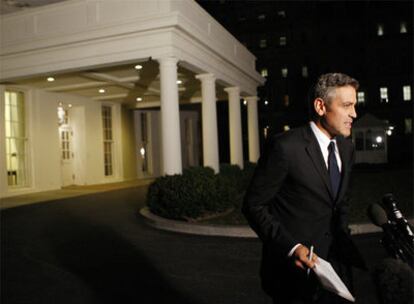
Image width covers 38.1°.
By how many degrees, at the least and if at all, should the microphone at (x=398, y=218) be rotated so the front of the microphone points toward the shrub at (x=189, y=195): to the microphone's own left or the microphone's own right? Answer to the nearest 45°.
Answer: approximately 45° to the microphone's own right

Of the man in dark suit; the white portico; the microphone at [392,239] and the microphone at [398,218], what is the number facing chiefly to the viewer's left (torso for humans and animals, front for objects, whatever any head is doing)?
2

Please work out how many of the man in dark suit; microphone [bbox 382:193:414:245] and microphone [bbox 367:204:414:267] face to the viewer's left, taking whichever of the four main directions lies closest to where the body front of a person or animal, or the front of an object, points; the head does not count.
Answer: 2

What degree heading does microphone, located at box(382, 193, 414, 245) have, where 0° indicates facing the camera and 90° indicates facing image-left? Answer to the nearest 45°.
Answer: approximately 90°

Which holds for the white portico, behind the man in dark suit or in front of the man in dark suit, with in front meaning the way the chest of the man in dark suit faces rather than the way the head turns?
behind

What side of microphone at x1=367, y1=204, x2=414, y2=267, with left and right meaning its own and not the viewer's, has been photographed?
left

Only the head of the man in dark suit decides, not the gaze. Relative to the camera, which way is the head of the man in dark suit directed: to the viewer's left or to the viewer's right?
to the viewer's right

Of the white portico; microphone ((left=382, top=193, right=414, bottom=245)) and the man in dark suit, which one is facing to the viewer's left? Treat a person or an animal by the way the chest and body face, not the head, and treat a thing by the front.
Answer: the microphone

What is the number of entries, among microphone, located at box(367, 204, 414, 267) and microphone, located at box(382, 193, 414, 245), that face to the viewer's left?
2
